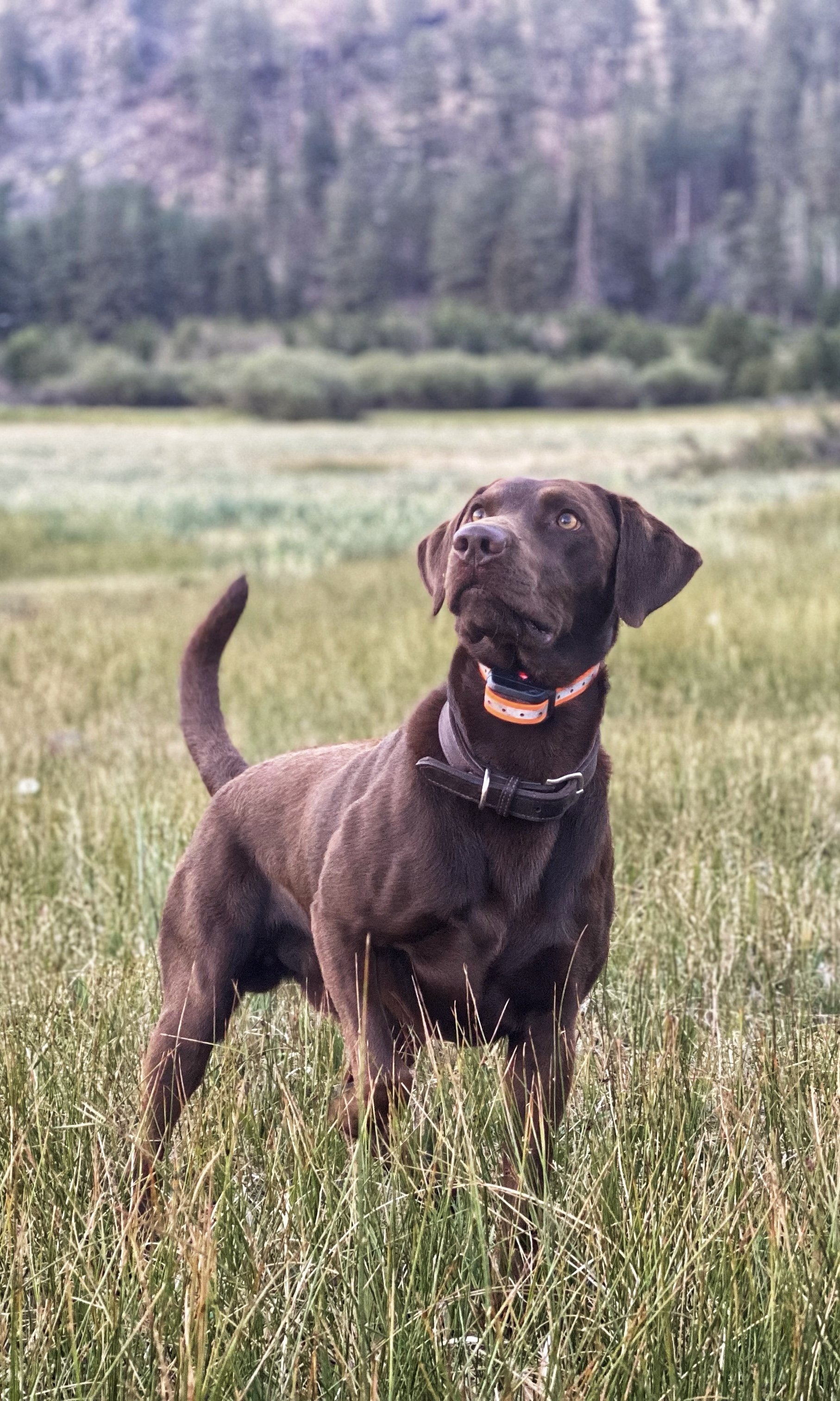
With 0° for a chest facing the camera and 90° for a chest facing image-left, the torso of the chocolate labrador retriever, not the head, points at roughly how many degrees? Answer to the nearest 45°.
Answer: approximately 315°
